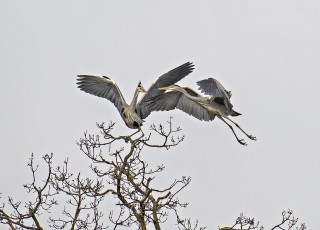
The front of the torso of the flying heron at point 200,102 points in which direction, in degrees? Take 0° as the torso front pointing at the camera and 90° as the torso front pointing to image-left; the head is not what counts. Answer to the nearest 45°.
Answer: approximately 90°
